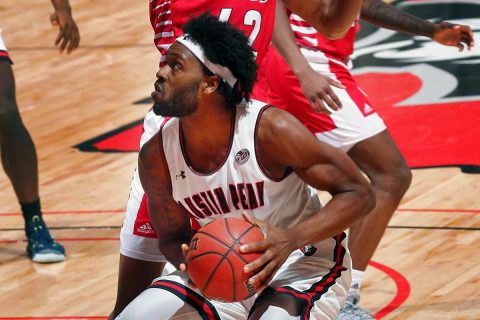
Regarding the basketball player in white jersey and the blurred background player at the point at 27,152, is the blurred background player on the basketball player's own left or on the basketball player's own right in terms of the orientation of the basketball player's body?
on the basketball player's own right

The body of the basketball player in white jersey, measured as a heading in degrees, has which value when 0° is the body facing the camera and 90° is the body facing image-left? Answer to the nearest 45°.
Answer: approximately 45°

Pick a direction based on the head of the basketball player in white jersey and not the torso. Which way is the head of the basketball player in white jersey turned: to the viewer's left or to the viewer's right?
to the viewer's left
